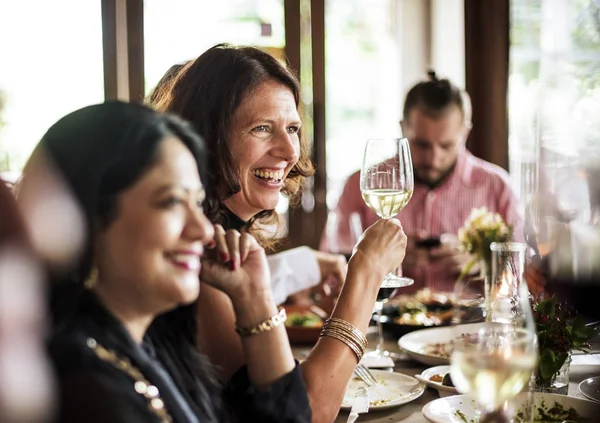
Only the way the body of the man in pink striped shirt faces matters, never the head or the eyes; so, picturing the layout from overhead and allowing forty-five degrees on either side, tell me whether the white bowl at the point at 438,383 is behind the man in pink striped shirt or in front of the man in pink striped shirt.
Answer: in front

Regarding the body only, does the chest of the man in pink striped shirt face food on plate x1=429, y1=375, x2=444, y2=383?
yes

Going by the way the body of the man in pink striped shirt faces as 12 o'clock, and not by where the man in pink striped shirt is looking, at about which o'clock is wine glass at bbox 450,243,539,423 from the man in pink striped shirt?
The wine glass is roughly at 12 o'clock from the man in pink striped shirt.

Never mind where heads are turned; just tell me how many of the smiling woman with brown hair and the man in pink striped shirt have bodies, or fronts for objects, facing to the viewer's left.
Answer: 0

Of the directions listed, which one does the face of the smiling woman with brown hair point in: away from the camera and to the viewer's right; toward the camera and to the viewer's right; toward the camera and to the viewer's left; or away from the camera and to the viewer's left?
toward the camera and to the viewer's right

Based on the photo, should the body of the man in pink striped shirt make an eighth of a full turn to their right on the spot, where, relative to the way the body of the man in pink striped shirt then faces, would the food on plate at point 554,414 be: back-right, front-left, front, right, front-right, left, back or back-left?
front-left

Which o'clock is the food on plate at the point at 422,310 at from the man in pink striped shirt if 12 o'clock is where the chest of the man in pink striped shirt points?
The food on plate is roughly at 12 o'clock from the man in pink striped shirt.

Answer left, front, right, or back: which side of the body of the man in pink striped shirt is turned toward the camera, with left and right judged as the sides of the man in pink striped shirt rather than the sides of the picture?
front

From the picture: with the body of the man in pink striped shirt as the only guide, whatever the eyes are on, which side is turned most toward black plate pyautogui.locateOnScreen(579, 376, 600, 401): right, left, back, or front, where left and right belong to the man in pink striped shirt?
front

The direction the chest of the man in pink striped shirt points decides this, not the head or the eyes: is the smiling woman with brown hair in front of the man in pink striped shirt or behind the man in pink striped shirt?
in front

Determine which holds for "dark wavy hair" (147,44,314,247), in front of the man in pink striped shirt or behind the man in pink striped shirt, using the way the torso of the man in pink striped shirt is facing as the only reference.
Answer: in front
